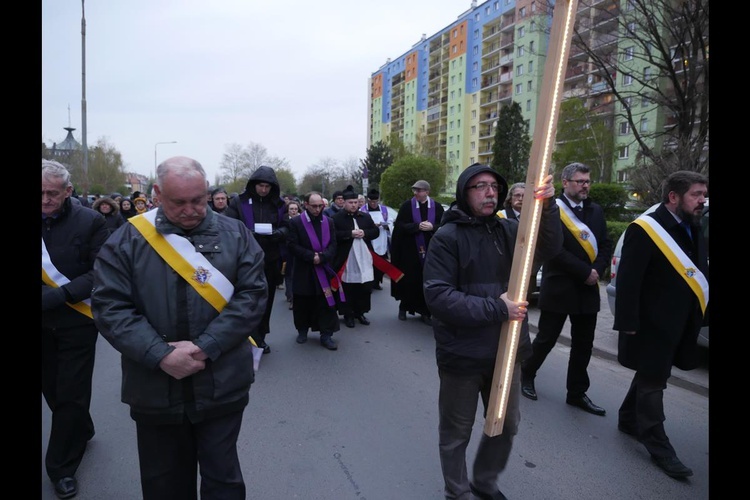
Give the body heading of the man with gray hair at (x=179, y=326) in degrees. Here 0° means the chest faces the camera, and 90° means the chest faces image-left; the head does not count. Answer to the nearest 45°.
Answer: approximately 0°

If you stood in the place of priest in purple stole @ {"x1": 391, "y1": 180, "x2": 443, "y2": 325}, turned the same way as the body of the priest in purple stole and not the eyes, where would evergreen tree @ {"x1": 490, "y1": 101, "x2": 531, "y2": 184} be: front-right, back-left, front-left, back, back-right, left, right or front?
back

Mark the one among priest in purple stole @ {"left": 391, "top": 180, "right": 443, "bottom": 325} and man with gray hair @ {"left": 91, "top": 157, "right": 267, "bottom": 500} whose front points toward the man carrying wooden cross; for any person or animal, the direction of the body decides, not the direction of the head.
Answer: the priest in purple stole

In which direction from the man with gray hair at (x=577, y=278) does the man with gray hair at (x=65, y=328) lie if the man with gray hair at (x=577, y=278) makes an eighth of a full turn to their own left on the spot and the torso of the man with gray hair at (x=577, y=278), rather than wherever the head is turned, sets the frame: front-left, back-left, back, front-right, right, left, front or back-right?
back-right

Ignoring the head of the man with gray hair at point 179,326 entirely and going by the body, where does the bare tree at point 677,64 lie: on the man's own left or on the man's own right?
on the man's own left

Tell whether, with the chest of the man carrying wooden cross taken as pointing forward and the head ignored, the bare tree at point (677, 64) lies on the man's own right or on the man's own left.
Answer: on the man's own left

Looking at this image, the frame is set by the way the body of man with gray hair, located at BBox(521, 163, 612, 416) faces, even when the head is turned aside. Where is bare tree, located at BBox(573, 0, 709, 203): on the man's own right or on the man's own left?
on the man's own left

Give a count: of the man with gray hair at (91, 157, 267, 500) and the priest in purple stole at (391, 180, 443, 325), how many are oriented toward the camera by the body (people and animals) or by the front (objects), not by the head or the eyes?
2
